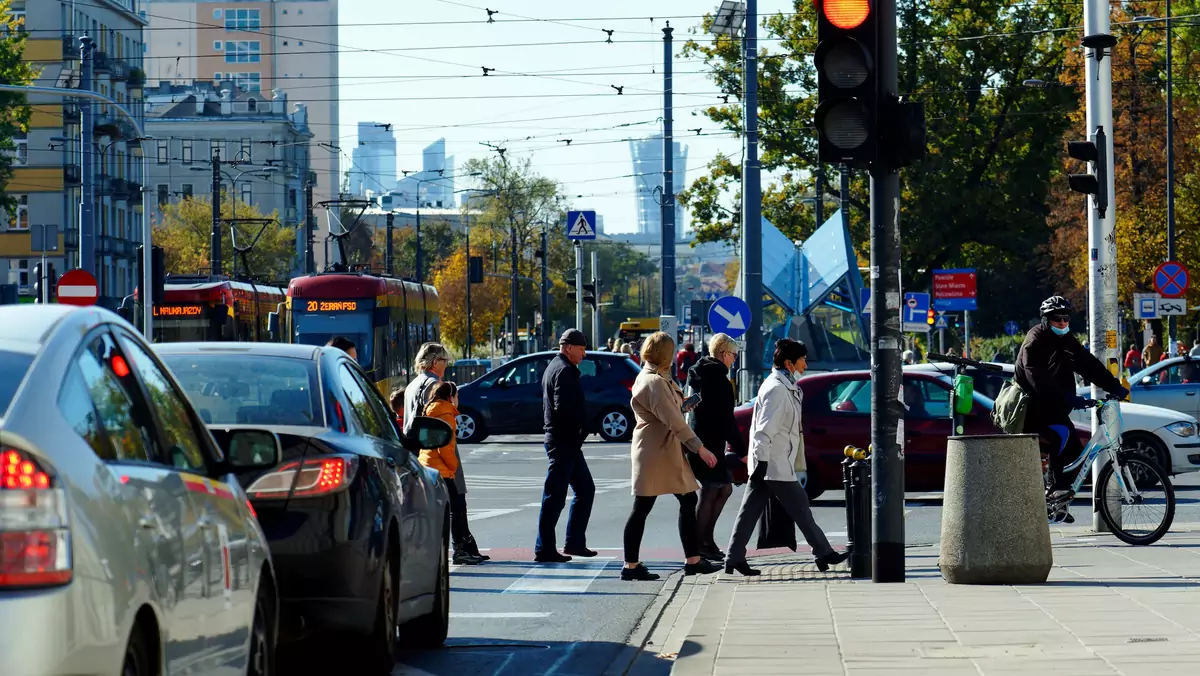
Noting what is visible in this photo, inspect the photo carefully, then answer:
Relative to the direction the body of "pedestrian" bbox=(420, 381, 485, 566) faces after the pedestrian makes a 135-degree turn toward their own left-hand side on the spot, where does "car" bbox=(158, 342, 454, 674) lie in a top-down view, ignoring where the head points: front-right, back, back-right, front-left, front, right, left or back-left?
back-left

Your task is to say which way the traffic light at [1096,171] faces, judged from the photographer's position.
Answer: facing to the left of the viewer

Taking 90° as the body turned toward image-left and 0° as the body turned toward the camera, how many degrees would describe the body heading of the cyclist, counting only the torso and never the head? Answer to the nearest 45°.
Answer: approximately 315°

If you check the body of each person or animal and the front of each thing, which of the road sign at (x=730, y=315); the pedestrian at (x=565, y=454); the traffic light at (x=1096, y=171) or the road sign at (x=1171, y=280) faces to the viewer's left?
the traffic light

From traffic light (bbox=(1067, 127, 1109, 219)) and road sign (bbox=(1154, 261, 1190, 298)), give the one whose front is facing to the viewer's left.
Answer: the traffic light

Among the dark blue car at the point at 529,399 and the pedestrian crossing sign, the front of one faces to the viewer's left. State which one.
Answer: the dark blue car

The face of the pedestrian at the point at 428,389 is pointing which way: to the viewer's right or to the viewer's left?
to the viewer's right

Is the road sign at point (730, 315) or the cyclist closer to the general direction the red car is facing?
the cyclist
